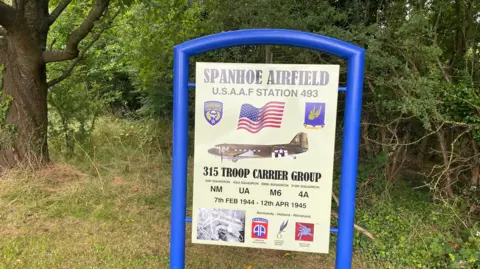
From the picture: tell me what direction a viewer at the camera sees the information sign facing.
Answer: facing the viewer

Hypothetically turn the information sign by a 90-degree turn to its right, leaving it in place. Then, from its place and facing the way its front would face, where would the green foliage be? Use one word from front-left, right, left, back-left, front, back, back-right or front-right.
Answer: back-right

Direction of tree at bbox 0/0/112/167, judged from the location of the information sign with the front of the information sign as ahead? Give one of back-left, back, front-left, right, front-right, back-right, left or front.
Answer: back-right
